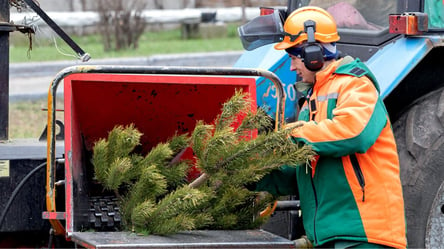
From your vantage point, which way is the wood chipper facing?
toward the camera

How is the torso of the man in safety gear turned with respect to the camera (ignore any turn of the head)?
to the viewer's left

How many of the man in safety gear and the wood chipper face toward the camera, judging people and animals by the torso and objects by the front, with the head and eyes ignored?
1

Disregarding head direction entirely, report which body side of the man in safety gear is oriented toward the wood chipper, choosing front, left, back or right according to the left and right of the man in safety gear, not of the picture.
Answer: front

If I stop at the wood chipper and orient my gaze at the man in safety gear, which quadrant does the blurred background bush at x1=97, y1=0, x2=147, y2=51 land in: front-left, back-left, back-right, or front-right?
back-left

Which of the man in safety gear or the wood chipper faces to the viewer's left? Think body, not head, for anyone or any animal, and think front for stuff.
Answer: the man in safety gear

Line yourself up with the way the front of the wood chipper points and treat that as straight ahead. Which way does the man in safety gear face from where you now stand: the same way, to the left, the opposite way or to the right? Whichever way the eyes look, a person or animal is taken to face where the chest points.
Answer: to the right

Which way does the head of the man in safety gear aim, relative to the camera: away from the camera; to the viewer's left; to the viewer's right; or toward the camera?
to the viewer's left

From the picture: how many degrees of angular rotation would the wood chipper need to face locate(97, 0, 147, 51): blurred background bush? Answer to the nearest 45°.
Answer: approximately 180°

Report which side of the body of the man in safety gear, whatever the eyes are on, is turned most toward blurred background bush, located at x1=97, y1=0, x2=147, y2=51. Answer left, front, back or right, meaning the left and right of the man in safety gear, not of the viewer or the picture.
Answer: right

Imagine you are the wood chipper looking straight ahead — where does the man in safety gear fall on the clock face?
The man in safety gear is roughly at 10 o'clock from the wood chipper.

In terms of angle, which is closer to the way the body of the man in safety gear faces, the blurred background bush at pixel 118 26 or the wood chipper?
the wood chipper

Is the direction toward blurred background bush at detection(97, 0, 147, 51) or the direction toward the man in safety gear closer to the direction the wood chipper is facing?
the man in safety gear
